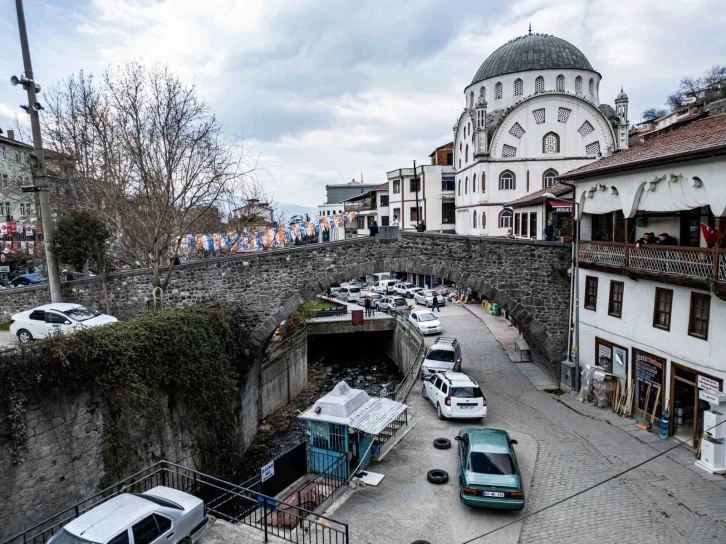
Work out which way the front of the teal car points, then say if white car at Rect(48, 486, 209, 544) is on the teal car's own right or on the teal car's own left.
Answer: on the teal car's own left

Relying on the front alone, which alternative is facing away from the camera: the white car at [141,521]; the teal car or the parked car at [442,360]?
the teal car

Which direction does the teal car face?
away from the camera

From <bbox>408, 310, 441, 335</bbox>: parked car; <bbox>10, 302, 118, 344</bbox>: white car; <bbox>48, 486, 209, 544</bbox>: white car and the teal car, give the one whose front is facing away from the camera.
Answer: the teal car

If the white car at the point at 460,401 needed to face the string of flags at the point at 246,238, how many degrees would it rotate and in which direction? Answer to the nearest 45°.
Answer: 0° — it already faces it

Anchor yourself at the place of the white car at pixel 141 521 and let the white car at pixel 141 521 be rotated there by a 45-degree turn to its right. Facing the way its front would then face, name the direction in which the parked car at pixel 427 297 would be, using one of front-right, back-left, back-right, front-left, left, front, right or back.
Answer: back-right

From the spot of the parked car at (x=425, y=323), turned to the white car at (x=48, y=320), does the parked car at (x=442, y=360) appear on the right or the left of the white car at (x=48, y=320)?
left

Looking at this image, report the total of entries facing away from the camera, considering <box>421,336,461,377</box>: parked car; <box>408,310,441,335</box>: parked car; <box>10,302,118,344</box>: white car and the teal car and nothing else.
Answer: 1

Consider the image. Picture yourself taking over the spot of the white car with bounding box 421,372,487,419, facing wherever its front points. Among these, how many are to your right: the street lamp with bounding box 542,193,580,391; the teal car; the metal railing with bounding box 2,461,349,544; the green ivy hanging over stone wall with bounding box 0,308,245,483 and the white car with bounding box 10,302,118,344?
1

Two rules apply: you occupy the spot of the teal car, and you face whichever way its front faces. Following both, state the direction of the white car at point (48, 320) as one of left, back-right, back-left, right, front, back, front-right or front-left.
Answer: left

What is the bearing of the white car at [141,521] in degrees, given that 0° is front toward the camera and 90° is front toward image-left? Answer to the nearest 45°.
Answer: approximately 45°
